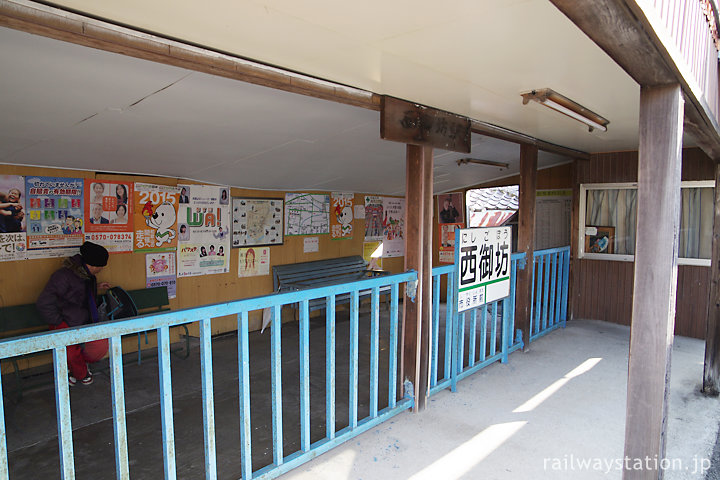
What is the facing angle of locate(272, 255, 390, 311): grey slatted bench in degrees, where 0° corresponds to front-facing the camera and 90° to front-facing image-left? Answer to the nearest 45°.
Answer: approximately 315°

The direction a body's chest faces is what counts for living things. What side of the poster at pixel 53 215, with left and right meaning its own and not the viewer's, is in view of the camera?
front

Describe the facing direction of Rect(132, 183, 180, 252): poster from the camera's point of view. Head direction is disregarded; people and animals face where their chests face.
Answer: facing the viewer

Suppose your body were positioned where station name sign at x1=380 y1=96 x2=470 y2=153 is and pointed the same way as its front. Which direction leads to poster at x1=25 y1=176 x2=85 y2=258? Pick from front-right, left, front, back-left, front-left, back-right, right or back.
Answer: back-right

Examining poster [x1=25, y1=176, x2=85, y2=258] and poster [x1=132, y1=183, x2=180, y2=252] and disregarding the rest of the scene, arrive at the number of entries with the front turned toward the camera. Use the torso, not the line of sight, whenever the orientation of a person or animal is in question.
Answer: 2

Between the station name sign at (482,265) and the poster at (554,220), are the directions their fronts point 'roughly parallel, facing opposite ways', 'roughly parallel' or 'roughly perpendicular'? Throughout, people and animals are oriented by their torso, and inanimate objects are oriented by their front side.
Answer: roughly parallel

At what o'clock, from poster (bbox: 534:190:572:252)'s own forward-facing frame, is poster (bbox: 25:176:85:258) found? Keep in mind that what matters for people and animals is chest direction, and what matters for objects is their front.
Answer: poster (bbox: 25:176:85:258) is roughly at 3 o'clock from poster (bbox: 534:190:572:252).

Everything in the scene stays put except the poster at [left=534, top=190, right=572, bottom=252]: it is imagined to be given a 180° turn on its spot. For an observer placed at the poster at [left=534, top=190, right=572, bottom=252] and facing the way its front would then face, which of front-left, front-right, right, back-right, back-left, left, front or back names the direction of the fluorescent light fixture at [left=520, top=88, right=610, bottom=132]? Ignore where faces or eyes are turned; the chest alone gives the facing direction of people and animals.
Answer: back-left

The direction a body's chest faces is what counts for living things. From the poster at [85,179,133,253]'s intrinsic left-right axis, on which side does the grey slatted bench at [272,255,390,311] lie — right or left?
on its left

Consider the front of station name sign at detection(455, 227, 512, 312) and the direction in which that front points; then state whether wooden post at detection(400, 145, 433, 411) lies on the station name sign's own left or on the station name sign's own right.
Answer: on the station name sign's own right

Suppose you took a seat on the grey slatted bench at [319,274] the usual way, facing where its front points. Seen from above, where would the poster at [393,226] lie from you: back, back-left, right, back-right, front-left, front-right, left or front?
left

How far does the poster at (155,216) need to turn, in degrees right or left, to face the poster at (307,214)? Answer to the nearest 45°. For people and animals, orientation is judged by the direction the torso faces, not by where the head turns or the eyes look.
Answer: approximately 90° to its left

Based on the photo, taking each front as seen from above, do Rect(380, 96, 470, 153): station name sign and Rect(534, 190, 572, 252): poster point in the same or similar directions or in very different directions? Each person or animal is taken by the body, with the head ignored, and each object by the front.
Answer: same or similar directions
